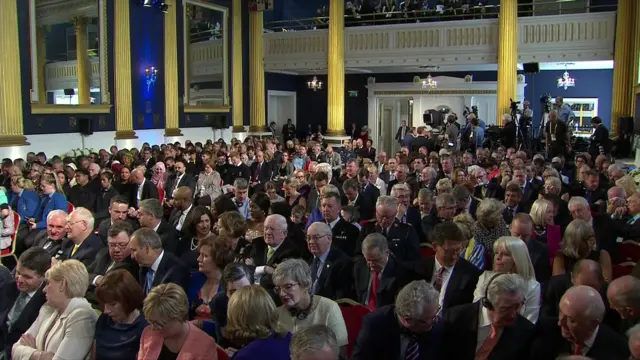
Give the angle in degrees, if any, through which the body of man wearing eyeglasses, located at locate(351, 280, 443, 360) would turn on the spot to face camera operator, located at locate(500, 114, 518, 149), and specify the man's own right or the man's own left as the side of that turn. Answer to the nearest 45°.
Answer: approximately 135° to the man's own left

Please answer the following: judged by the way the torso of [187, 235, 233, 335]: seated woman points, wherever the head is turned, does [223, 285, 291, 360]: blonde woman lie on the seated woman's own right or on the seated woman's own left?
on the seated woman's own left

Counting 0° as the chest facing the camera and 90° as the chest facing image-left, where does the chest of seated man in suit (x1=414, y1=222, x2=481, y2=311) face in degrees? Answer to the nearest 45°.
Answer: approximately 0°

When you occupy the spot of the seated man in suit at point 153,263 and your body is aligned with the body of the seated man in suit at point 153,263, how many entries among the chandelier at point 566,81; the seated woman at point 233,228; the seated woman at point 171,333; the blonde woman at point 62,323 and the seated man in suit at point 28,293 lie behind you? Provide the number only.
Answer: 2

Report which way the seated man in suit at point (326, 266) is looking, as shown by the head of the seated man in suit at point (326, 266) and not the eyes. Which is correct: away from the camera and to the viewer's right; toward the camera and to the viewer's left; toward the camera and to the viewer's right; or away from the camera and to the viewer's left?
toward the camera and to the viewer's left

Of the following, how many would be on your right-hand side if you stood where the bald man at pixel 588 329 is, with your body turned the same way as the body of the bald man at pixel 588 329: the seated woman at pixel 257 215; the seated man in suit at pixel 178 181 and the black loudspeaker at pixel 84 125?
3

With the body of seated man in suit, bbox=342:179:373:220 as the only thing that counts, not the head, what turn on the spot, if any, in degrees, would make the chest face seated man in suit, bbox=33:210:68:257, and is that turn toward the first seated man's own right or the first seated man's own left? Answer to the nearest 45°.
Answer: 0° — they already face them

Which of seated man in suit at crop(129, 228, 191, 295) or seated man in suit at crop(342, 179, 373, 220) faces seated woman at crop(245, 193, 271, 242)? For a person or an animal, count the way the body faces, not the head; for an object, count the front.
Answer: seated man in suit at crop(342, 179, 373, 220)

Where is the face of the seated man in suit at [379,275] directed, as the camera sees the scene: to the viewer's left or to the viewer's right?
to the viewer's left

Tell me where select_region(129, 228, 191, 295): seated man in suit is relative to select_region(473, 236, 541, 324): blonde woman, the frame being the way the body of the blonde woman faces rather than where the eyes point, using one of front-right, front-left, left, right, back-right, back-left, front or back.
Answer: front-right

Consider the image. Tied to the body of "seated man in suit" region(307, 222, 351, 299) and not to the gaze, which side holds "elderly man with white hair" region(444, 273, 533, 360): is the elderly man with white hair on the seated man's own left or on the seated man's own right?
on the seated man's own left

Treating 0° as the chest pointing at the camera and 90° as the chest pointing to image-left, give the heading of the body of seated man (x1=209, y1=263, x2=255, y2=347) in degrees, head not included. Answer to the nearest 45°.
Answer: approximately 315°

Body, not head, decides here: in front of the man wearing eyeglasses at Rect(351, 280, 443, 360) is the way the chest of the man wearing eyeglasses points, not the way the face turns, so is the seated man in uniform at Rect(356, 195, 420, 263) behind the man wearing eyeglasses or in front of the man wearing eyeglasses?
behind
